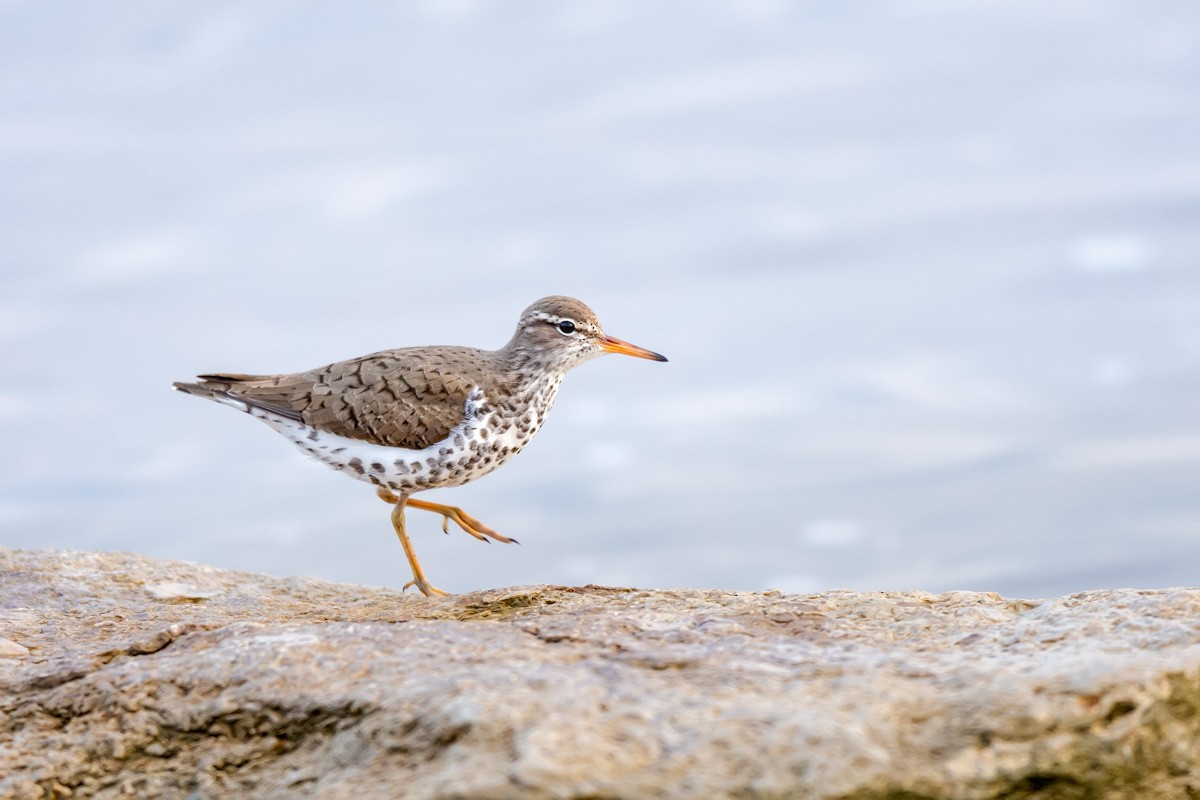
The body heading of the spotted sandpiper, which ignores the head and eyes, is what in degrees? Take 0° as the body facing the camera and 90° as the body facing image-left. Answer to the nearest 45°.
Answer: approximately 270°
